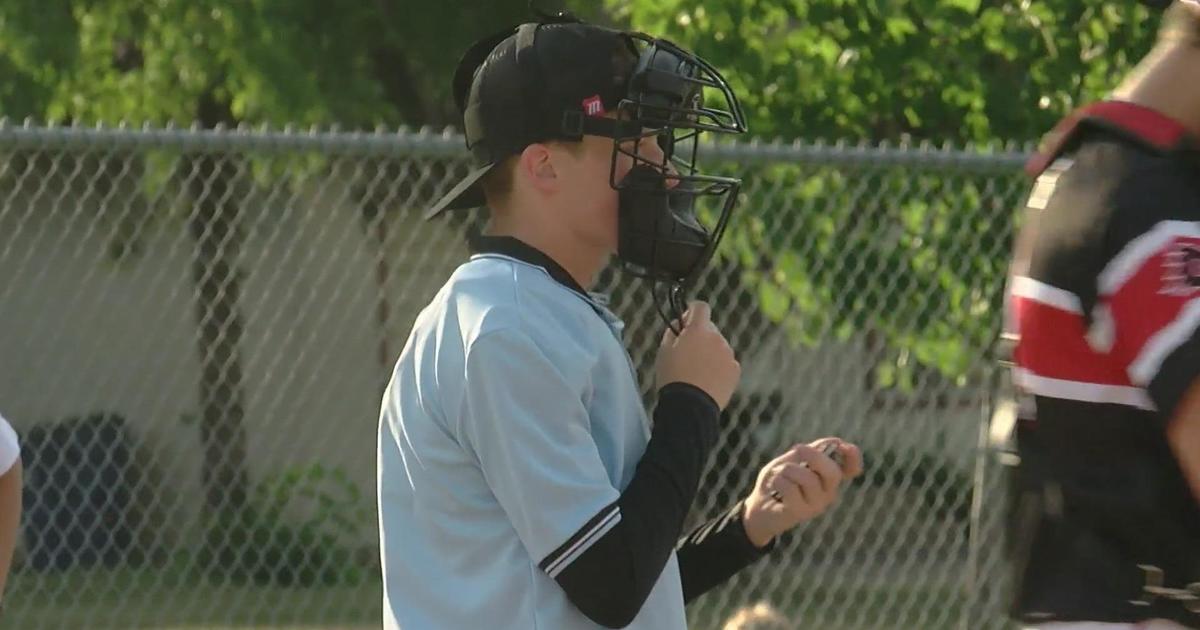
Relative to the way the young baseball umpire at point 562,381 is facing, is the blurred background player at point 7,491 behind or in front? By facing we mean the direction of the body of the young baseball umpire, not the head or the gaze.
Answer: behind

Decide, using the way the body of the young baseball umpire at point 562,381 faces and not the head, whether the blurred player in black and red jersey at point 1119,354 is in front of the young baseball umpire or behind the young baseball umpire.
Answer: in front

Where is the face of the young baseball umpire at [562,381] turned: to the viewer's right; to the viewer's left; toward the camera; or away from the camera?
to the viewer's right

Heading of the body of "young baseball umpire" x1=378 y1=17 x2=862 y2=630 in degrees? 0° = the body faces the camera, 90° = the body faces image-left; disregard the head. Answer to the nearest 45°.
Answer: approximately 270°
